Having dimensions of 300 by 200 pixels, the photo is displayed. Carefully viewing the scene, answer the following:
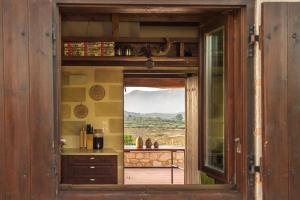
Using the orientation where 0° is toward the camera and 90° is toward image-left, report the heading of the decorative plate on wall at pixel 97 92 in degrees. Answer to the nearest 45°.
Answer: approximately 0°

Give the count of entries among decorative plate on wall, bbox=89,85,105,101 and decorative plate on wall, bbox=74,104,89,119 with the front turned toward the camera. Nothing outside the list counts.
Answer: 2

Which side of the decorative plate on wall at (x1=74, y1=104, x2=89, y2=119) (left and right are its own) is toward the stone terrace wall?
back

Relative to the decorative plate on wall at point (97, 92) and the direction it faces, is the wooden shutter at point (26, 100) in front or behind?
in front

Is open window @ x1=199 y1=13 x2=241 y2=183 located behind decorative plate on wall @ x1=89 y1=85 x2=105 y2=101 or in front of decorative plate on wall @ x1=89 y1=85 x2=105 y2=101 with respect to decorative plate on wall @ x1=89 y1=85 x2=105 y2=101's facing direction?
in front
